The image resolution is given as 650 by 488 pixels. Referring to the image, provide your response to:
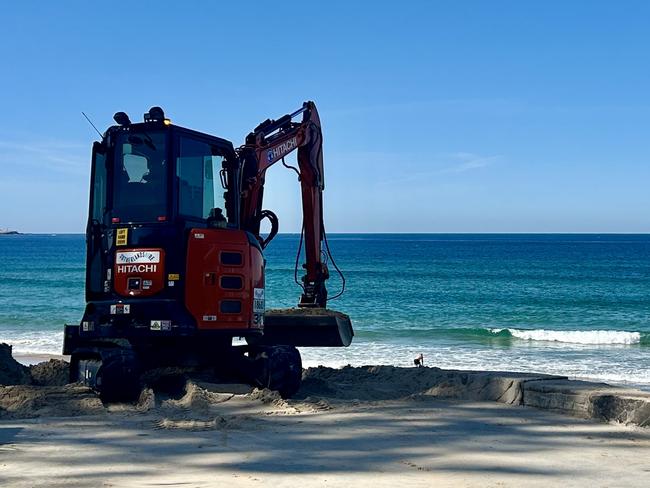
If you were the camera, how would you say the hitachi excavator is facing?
facing away from the viewer and to the right of the viewer
